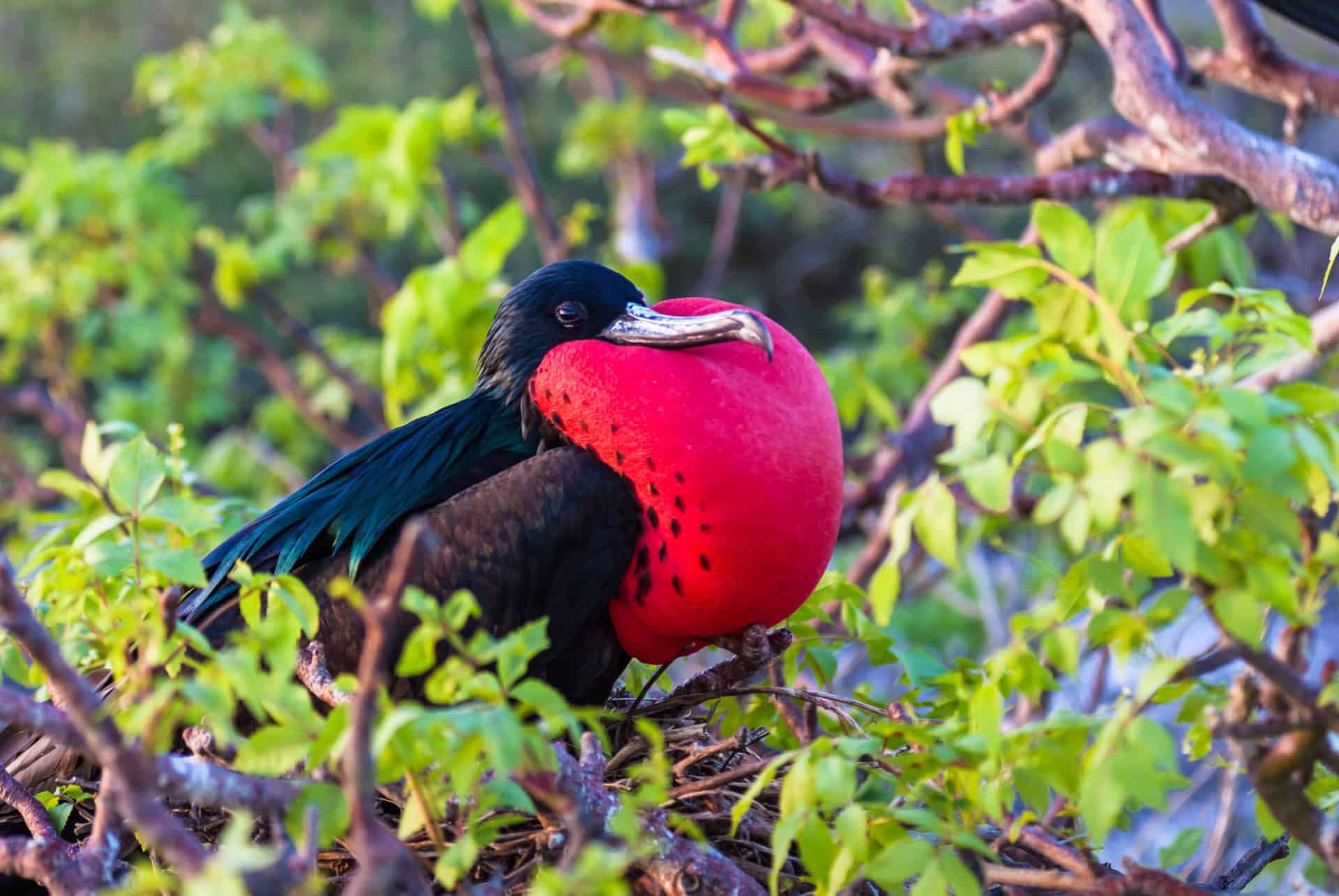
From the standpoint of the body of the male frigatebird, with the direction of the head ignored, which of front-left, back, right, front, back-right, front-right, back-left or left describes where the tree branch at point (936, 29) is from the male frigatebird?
front-left

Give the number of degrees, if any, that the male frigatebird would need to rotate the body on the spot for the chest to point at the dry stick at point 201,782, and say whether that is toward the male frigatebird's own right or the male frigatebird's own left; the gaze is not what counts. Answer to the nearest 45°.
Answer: approximately 135° to the male frigatebird's own right

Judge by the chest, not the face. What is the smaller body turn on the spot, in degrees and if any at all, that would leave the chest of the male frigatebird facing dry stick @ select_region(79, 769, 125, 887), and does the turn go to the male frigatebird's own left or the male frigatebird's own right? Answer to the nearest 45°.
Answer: approximately 135° to the male frigatebird's own right

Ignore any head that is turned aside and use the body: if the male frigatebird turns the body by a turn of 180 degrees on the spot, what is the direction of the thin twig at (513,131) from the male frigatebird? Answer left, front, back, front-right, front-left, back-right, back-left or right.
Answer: right

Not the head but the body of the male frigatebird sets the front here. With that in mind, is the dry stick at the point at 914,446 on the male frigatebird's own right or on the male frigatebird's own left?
on the male frigatebird's own left

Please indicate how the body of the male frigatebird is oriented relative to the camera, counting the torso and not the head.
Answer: to the viewer's right
